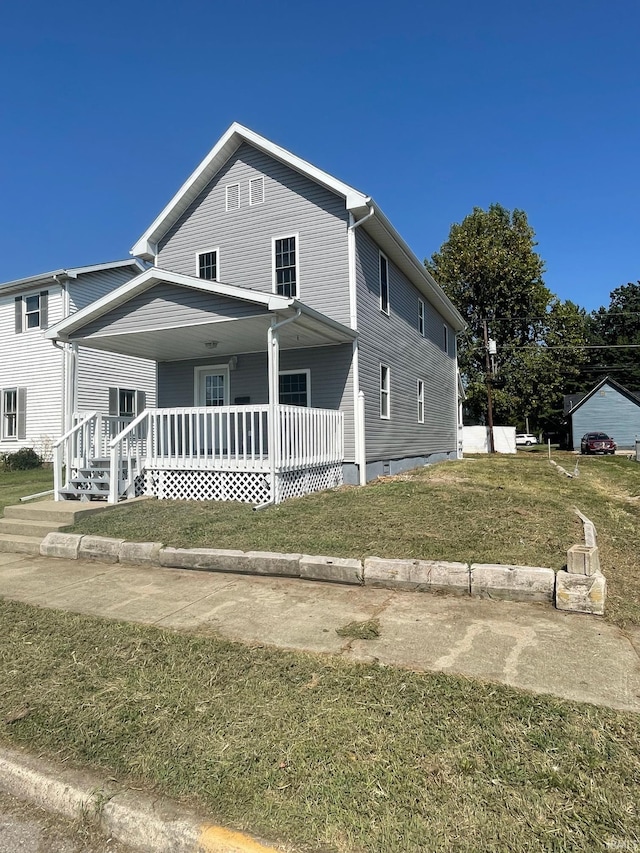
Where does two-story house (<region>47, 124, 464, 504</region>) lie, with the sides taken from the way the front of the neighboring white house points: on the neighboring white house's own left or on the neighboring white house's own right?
on the neighboring white house's own left

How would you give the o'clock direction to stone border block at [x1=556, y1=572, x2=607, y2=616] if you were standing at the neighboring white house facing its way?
The stone border block is roughly at 10 o'clock from the neighboring white house.

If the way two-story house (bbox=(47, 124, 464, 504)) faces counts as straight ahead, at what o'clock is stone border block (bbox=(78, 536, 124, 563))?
The stone border block is roughly at 11 o'clock from the two-story house.

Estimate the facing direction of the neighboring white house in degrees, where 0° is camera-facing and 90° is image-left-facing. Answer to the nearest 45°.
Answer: approximately 45°

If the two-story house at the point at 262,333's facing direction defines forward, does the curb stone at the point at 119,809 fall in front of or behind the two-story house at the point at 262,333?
in front

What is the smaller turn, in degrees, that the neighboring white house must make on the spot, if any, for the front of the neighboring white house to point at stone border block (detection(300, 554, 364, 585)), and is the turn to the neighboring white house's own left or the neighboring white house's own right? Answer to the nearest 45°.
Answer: approximately 45° to the neighboring white house's own left

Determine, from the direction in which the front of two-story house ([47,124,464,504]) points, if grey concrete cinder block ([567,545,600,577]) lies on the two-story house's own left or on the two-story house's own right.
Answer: on the two-story house's own left

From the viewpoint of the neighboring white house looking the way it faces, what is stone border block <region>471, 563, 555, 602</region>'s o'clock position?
The stone border block is roughly at 10 o'clock from the neighboring white house.

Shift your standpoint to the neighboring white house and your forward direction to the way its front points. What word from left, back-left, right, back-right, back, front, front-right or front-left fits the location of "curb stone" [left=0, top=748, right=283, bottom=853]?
front-left

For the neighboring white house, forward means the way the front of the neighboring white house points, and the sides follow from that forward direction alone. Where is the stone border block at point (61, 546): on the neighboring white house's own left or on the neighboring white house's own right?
on the neighboring white house's own left

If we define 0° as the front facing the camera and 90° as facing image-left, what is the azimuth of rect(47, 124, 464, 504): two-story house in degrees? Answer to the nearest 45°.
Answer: approximately 45°

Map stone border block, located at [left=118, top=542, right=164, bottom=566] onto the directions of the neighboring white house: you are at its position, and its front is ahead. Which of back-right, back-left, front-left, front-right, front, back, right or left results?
front-left
